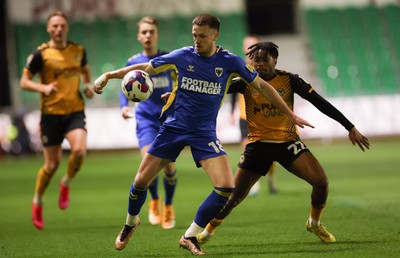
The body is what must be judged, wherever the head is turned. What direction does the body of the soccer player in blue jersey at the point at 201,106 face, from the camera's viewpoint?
toward the camera

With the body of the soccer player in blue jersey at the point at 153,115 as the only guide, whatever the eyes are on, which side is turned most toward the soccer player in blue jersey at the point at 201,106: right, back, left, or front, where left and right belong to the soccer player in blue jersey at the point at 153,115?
front

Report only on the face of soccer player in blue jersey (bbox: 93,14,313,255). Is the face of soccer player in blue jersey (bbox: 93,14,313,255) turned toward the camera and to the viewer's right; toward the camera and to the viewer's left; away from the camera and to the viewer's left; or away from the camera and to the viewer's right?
toward the camera and to the viewer's left

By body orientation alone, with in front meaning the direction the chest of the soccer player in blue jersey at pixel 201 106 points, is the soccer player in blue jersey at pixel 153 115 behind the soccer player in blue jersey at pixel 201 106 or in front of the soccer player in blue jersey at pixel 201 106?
behind

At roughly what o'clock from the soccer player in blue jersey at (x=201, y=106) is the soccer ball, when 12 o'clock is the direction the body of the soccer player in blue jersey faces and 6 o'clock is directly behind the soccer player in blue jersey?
The soccer ball is roughly at 3 o'clock from the soccer player in blue jersey.

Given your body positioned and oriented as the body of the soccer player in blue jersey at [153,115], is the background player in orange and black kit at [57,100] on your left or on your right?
on your right

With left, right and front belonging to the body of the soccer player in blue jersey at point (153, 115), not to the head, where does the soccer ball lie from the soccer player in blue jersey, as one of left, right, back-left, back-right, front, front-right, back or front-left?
front
